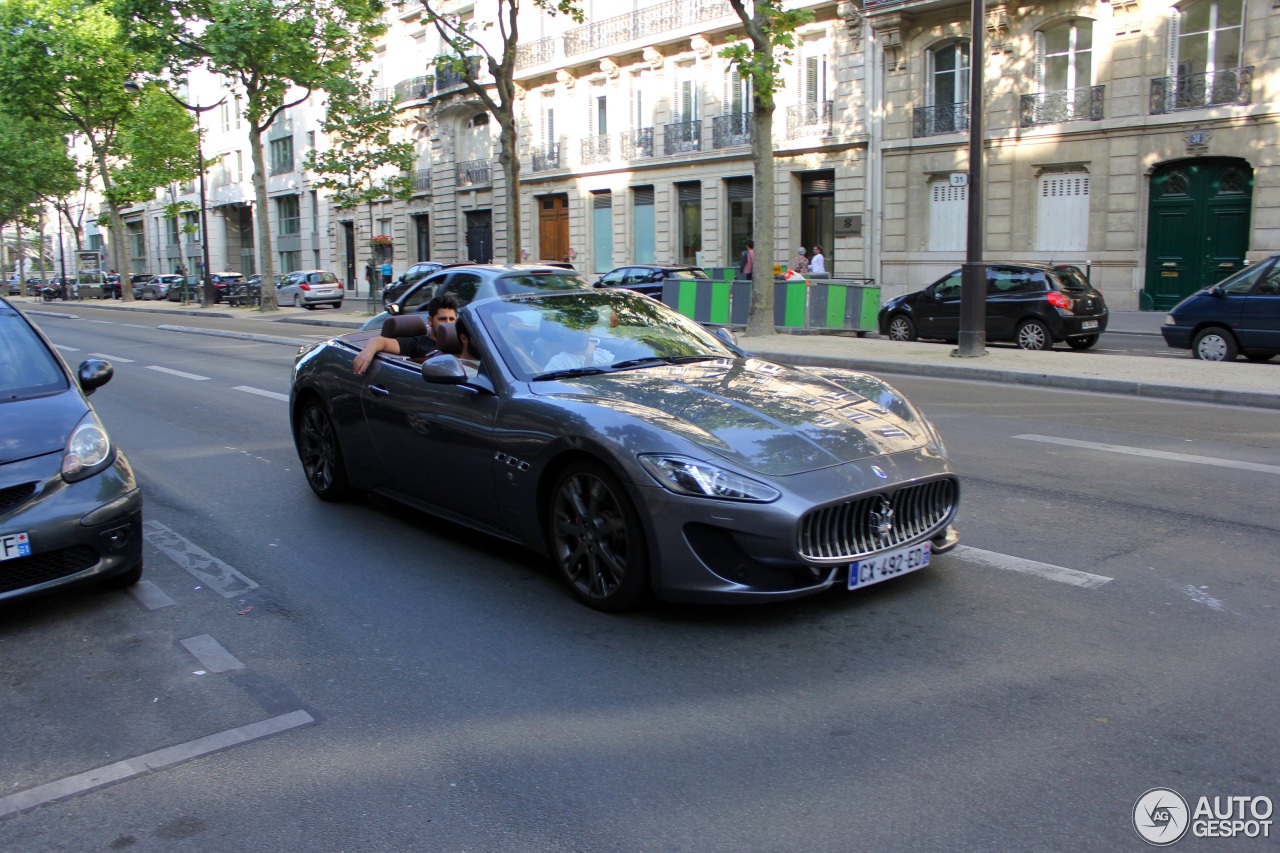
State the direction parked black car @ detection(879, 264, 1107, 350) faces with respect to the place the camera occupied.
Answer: facing away from the viewer and to the left of the viewer

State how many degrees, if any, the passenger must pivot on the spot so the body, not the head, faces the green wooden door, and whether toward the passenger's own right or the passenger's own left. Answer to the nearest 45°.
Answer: approximately 90° to the passenger's own left

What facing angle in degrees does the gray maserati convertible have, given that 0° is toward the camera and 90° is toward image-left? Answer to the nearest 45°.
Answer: approximately 315°

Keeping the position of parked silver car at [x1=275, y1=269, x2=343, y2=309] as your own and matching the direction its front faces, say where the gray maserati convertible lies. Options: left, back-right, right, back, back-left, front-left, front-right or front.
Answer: back-left

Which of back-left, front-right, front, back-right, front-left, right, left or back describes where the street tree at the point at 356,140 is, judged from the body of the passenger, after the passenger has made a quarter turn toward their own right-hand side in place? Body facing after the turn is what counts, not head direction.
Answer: back-right

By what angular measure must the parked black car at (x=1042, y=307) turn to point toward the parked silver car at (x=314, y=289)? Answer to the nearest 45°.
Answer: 0° — it already faces it

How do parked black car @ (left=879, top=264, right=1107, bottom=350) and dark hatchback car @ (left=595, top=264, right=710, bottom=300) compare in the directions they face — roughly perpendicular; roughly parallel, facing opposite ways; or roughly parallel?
roughly parallel

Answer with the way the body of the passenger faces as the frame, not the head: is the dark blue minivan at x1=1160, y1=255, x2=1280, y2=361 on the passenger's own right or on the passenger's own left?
on the passenger's own left

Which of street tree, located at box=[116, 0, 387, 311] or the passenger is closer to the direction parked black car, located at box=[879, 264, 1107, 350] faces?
the street tree

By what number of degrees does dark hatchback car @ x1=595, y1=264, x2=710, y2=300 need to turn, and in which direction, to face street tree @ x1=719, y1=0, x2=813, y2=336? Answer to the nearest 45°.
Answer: approximately 135° to its left

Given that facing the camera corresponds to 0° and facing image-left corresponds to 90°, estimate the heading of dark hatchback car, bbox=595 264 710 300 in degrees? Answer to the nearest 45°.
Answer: approximately 135°

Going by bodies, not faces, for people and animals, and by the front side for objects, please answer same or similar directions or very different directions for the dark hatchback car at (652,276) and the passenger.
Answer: very different directions

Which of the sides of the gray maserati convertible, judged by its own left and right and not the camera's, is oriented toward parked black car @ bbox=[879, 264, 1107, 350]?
left

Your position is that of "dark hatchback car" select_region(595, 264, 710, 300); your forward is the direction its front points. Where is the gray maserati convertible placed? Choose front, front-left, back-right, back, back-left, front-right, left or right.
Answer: back-left

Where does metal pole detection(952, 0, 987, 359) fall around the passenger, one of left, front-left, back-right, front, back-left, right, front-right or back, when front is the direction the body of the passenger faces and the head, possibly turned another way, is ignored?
left

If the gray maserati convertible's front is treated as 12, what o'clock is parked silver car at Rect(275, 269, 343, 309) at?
The parked silver car is roughly at 7 o'clock from the gray maserati convertible.

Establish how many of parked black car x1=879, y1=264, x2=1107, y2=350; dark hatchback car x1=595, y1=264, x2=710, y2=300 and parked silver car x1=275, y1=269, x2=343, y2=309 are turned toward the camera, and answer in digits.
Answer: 0

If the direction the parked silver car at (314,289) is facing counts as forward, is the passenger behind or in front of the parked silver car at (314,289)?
behind

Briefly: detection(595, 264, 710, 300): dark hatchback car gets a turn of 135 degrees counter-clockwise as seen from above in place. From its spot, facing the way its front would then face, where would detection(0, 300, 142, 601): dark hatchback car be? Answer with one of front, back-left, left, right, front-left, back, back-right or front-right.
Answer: front
